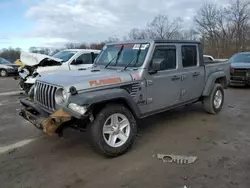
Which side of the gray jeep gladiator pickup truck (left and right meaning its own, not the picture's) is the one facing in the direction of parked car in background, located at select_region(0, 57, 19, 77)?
right

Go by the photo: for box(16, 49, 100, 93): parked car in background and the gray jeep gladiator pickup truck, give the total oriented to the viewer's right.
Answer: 0

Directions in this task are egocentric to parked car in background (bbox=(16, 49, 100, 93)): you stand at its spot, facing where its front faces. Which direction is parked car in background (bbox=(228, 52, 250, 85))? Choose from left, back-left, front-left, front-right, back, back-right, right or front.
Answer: back-left

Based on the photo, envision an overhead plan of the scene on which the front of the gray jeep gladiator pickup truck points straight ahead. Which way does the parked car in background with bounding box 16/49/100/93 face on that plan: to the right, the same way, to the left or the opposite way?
the same way

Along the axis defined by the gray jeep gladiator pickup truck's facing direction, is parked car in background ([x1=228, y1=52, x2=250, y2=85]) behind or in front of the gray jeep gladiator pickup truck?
behind

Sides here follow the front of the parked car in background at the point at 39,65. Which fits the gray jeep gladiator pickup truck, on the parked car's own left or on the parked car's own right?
on the parked car's own left

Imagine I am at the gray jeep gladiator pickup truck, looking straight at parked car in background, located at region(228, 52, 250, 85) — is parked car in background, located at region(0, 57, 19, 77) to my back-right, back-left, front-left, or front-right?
front-left

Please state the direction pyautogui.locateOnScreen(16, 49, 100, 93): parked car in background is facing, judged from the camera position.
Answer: facing the viewer and to the left of the viewer

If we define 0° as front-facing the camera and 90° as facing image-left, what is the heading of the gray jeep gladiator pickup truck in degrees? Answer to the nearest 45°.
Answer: approximately 45°

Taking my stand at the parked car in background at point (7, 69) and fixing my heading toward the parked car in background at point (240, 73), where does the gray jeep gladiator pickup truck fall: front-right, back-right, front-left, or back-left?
front-right
